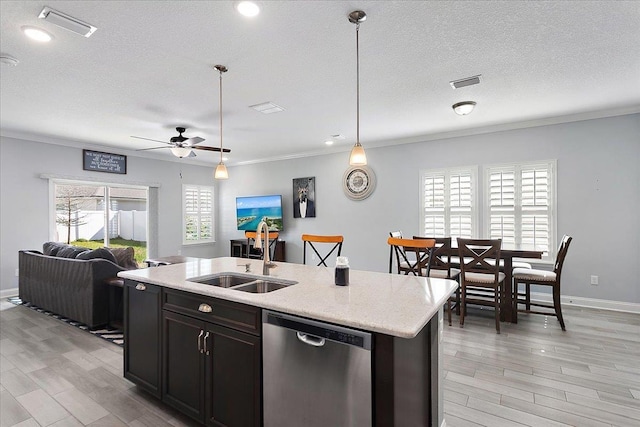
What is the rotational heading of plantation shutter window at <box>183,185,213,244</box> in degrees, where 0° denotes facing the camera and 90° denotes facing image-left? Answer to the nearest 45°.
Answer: approximately 315°

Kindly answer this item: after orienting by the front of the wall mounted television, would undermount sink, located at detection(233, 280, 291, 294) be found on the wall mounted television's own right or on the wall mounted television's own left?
on the wall mounted television's own left

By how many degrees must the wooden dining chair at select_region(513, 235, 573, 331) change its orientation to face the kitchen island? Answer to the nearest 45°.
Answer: approximately 45° to its left

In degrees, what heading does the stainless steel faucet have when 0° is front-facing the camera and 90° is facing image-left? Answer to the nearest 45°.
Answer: approximately 45°

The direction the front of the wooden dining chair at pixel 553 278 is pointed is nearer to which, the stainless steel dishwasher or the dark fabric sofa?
the dark fabric sofa

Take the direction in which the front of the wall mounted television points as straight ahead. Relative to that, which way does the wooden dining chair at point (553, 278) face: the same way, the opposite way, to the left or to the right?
to the right

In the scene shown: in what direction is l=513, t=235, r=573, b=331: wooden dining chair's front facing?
to the viewer's left

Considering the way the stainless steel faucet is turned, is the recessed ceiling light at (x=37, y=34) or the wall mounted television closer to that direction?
the recessed ceiling light
